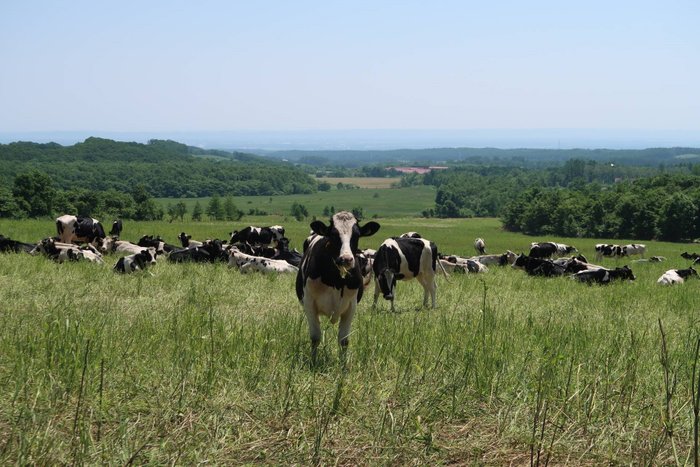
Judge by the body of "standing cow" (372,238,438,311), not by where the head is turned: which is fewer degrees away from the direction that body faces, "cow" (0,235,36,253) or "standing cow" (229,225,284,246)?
the cow

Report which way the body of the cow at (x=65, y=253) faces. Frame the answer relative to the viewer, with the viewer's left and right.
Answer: facing to the left of the viewer

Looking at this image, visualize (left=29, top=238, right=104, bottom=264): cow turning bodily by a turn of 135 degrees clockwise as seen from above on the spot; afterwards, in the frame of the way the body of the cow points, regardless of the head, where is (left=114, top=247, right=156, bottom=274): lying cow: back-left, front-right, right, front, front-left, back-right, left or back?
right

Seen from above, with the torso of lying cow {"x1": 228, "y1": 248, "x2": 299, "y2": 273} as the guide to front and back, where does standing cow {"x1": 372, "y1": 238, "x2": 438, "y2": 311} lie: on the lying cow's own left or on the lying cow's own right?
on the lying cow's own left

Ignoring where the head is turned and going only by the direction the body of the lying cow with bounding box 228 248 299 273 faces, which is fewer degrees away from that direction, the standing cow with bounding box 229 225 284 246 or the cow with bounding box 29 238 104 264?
the cow

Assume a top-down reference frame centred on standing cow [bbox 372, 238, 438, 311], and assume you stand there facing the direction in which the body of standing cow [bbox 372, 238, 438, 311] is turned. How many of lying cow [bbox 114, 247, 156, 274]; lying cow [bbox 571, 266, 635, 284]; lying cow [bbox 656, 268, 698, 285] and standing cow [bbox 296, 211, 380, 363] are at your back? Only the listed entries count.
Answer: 2

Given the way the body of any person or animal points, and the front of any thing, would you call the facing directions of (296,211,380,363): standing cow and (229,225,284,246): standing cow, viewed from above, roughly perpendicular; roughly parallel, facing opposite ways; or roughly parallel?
roughly perpendicular

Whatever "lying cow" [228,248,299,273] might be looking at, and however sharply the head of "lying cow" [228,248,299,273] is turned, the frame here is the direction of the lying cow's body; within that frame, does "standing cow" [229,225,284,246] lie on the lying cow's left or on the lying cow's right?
on the lying cow's right
